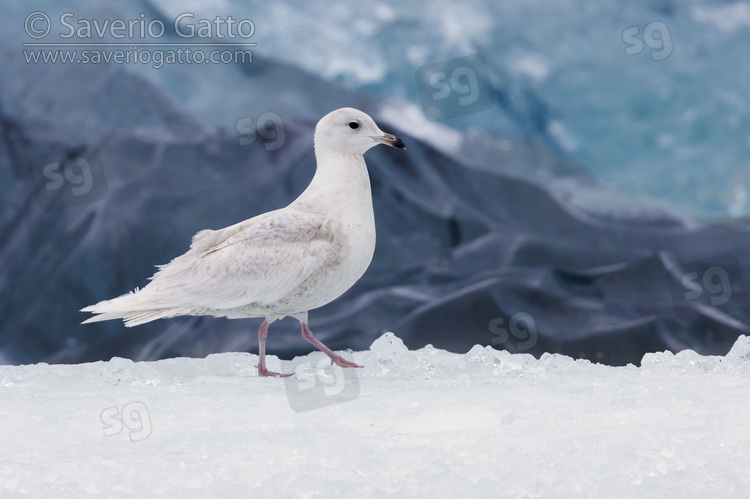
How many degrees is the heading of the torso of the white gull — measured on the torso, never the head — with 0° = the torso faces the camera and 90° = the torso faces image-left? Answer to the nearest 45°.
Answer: approximately 270°
